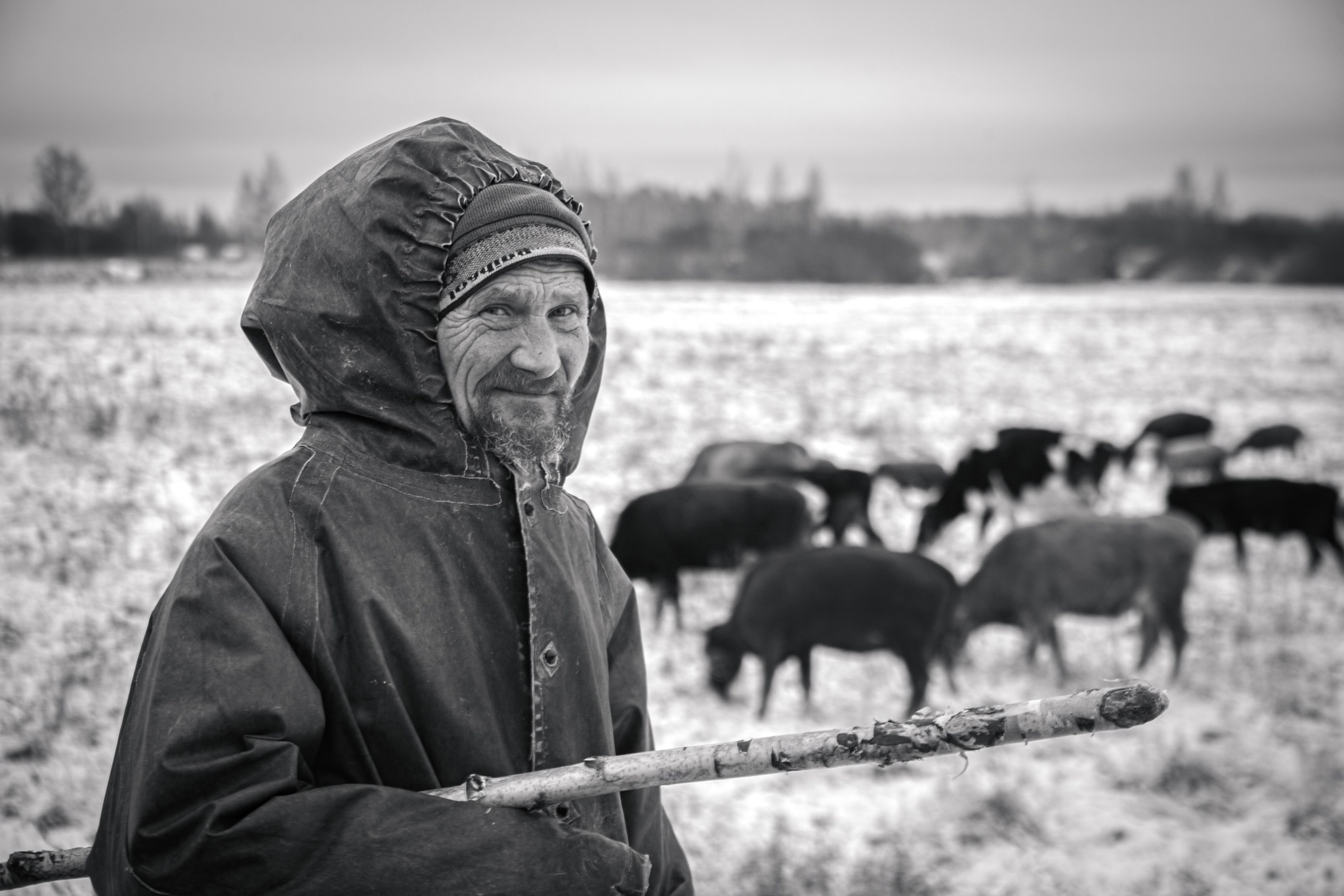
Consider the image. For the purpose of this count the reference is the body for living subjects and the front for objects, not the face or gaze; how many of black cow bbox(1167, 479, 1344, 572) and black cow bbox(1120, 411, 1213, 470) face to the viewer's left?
2

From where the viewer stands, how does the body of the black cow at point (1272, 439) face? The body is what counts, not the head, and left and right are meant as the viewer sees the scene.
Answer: facing to the left of the viewer

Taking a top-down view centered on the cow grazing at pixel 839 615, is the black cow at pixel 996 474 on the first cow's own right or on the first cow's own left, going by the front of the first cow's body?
on the first cow's own right

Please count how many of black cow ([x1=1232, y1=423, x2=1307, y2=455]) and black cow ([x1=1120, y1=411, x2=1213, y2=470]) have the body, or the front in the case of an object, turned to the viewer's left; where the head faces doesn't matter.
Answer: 2

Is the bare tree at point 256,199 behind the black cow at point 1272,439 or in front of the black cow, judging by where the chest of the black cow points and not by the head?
in front

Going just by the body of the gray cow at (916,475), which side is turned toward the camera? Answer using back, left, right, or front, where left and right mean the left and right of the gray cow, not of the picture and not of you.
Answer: left

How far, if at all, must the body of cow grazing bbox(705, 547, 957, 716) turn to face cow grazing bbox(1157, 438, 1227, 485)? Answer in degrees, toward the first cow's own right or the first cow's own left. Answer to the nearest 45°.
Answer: approximately 135° to the first cow's own right

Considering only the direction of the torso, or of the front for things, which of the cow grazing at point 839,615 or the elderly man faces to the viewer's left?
the cow grazing

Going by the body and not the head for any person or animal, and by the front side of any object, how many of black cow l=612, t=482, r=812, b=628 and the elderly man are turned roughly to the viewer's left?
1

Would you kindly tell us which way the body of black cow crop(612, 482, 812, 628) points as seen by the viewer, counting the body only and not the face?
to the viewer's left

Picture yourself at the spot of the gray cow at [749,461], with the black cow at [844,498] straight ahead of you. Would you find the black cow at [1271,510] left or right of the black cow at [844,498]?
left

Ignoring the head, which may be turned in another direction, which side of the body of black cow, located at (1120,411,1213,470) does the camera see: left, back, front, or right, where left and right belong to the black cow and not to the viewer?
left
